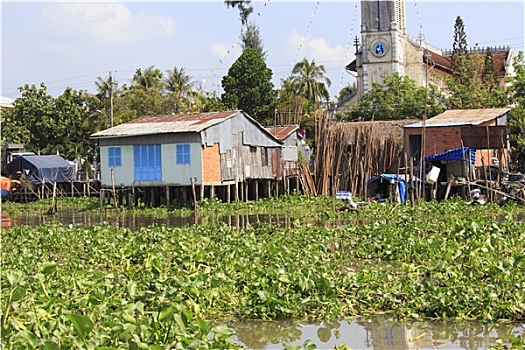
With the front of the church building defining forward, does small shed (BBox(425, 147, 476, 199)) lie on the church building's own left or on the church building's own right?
on the church building's own left

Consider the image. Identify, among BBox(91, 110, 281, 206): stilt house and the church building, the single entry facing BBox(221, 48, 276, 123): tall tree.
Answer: the church building

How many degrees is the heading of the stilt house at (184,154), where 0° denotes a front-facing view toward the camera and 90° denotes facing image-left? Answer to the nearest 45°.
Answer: approximately 45°

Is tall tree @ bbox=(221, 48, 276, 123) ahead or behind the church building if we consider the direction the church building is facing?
ahead

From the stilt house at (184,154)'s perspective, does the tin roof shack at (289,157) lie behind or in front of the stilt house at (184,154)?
behind

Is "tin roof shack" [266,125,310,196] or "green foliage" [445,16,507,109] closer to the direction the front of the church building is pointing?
the tin roof shack

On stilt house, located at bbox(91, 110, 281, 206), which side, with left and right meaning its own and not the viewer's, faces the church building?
back

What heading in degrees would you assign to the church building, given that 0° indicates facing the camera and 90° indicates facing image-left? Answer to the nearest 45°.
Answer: approximately 45°

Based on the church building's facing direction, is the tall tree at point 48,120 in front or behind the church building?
in front

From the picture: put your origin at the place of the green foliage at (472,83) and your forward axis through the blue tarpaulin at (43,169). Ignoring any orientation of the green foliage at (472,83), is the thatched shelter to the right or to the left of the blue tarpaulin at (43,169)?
left
